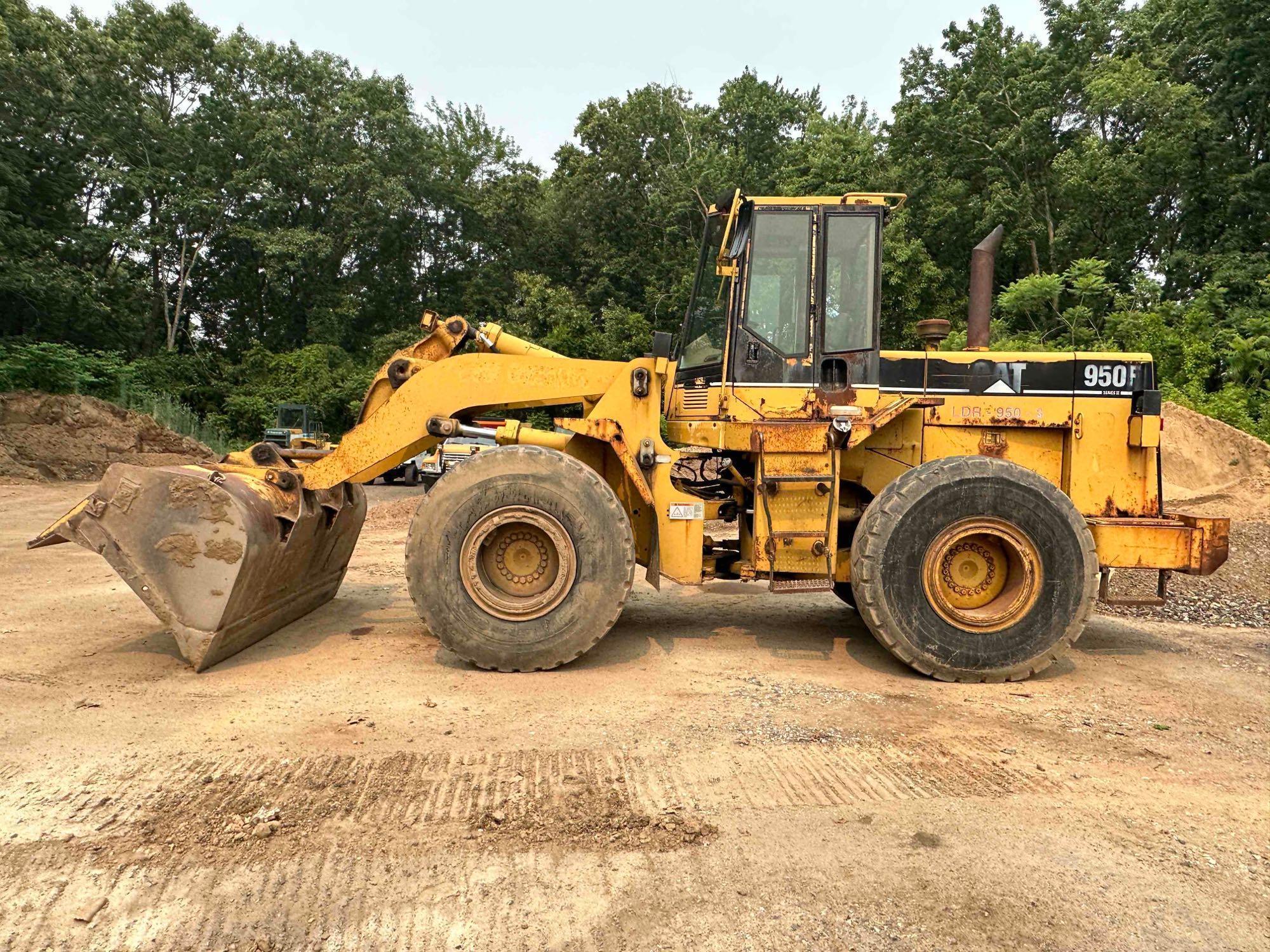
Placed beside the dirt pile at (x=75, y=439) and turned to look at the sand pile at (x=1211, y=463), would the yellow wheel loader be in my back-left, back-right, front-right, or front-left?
front-right

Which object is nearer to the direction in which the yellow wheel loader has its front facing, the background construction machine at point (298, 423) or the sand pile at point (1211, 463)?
the background construction machine

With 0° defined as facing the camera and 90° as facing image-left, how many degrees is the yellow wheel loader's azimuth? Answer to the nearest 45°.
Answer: approximately 90°

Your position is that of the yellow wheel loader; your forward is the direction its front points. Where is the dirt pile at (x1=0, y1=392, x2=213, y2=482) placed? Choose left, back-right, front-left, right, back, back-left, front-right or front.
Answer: front-right

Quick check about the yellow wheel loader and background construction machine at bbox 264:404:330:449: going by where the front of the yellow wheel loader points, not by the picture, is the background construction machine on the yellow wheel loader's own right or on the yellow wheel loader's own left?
on the yellow wheel loader's own right

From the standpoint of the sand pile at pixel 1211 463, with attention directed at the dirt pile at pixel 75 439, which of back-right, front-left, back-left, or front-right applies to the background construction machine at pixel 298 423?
front-right

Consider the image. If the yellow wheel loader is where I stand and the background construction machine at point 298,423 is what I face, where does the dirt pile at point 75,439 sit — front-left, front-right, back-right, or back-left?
front-left

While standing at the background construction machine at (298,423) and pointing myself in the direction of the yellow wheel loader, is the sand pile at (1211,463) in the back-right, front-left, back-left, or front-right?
front-left

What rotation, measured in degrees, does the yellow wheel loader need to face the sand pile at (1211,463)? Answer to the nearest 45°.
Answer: approximately 135° to its right

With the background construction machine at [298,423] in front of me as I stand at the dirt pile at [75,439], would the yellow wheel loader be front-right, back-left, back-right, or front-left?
back-right

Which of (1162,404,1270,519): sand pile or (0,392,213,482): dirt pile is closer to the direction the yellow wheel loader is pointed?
the dirt pile
